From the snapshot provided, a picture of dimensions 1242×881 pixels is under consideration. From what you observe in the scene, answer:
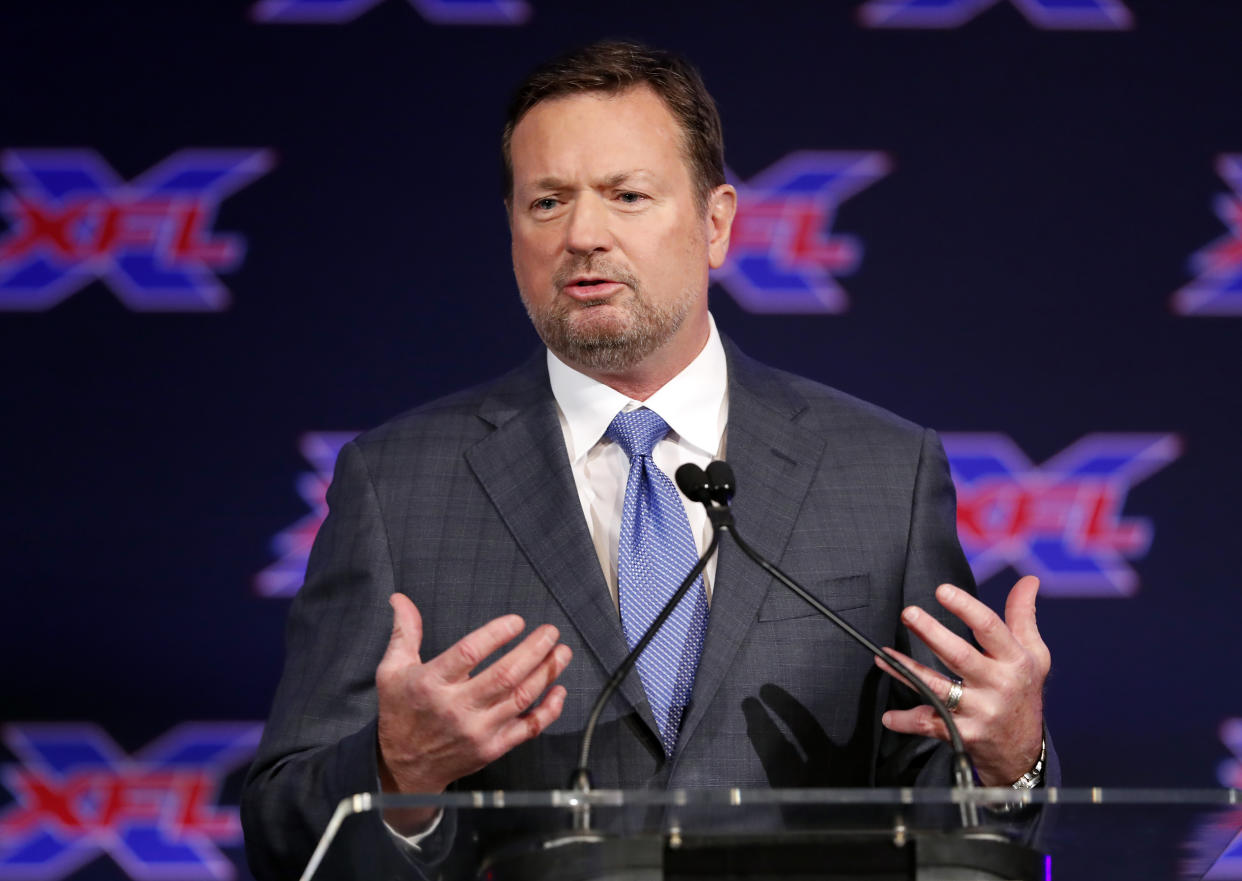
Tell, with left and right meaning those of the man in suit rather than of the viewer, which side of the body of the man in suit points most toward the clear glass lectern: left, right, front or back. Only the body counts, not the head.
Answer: front
